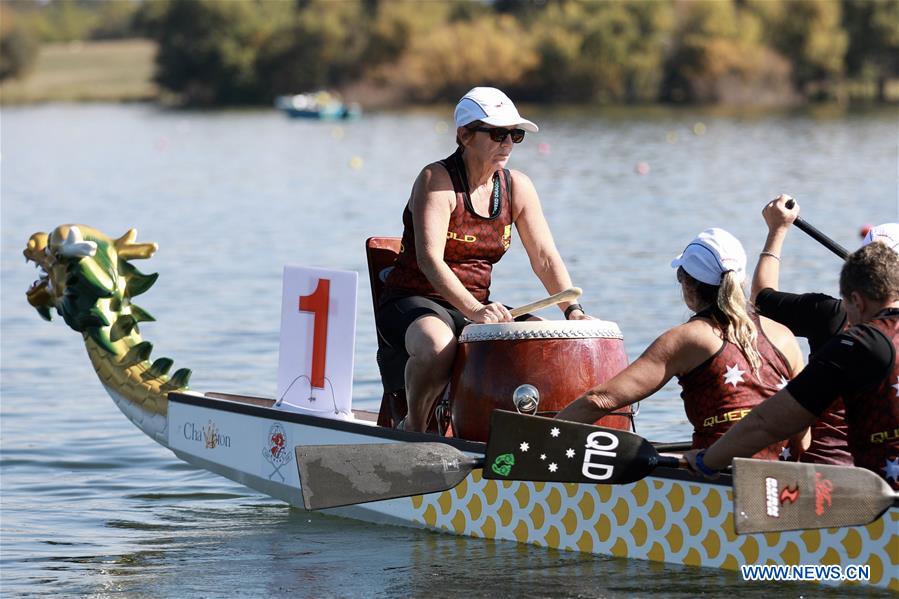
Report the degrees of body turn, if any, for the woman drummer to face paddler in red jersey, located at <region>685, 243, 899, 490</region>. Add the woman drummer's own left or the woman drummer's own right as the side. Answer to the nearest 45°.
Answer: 0° — they already face them

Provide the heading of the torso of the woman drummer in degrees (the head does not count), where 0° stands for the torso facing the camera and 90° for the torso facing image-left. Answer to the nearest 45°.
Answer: approximately 315°

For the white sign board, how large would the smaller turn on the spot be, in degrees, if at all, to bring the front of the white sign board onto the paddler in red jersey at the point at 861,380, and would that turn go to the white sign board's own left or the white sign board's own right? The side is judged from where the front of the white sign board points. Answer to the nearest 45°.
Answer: approximately 45° to the white sign board's own left

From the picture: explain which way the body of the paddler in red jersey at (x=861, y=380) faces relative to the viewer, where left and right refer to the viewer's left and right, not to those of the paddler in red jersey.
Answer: facing away from the viewer and to the left of the viewer

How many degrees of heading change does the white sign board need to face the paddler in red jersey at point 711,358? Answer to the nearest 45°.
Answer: approximately 45° to its left

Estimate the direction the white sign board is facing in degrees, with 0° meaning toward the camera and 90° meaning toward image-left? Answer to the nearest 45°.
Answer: approximately 0°

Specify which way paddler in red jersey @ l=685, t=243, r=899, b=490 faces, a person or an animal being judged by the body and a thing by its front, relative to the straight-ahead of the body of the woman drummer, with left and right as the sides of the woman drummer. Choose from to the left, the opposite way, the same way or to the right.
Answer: the opposite way

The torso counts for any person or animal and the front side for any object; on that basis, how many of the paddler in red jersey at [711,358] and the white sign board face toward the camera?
1

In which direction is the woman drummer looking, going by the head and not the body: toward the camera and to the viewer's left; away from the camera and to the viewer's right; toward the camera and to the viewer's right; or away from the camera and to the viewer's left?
toward the camera and to the viewer's right

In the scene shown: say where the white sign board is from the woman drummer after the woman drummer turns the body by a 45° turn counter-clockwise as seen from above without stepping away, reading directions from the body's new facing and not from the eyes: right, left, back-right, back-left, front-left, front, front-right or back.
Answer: back-left

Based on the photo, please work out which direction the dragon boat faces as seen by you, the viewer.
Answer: facing away from the viewer and to the left of the viewer

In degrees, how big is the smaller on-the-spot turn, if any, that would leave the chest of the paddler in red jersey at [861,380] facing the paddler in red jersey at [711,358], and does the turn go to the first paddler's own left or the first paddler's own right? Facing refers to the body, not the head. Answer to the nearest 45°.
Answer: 0° — they already face them

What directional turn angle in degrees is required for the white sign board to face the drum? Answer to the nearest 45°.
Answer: approximately 45° to its left
